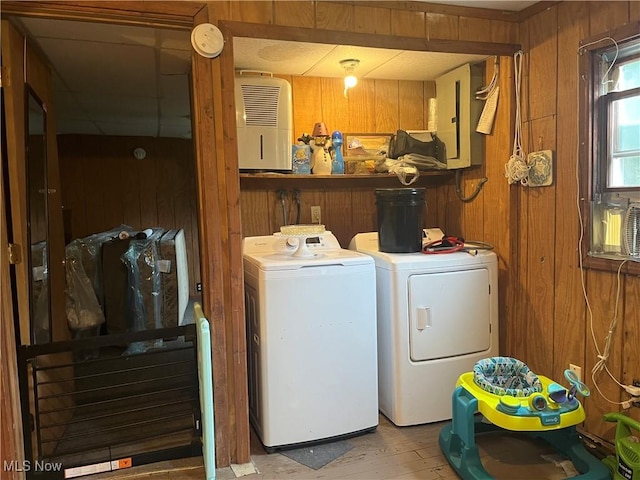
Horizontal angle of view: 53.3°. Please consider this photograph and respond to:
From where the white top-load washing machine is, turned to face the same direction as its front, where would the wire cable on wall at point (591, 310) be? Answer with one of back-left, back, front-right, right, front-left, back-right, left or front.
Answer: left

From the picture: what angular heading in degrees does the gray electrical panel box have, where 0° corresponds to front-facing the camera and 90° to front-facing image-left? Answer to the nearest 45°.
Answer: approximately 45°

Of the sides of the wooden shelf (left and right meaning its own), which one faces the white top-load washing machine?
front

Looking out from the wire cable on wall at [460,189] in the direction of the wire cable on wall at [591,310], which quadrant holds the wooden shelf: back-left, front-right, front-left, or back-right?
back-right

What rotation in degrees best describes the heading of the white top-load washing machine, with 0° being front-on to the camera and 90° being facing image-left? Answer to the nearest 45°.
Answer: approximately 0°

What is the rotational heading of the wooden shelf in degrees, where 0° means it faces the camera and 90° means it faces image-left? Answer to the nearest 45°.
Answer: approximately 0°

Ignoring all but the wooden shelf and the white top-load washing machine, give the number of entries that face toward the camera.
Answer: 2
